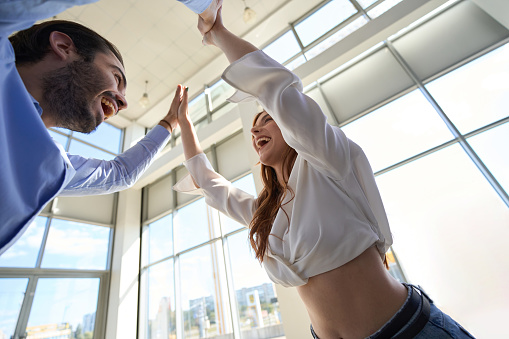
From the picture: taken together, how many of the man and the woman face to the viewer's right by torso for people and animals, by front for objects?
1

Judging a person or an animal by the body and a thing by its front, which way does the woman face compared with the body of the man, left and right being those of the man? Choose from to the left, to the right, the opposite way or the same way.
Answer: the opposite way

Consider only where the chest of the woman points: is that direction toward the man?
yes

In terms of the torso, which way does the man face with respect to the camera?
to the viewer's right

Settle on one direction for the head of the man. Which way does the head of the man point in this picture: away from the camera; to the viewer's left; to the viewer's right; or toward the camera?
to the viewer's right
